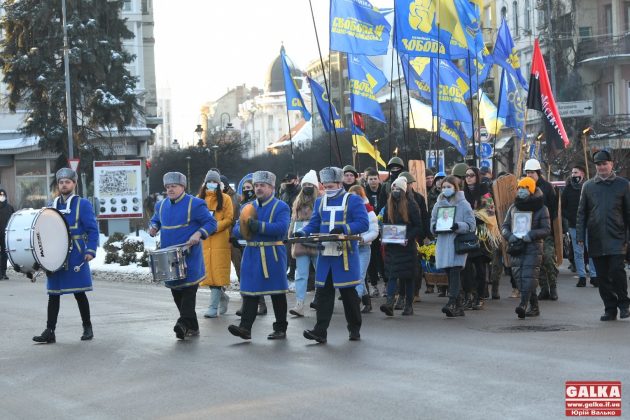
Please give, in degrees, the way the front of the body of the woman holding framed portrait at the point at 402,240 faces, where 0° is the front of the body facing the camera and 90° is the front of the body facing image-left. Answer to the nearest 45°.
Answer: approximately 45°

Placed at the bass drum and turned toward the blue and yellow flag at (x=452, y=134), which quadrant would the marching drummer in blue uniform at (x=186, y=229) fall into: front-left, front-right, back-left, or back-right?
front-right

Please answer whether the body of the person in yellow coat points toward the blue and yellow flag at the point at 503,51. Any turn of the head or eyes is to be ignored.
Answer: no

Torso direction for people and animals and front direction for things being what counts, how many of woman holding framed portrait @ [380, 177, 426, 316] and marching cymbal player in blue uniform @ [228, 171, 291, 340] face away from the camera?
0

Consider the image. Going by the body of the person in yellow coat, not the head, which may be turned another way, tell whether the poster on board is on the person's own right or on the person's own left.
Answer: on the person's own right

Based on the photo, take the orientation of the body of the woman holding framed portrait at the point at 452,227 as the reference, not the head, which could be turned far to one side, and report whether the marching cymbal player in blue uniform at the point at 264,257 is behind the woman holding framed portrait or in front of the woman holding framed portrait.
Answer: in front

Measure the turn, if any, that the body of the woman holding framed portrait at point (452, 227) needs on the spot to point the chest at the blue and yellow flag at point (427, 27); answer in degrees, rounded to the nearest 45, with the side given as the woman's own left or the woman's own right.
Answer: approximately 135° to the woman's own right

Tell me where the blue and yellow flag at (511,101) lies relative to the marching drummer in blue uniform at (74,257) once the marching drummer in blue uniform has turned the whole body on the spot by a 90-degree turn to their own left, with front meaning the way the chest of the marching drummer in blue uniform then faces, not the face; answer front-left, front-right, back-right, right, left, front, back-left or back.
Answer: left

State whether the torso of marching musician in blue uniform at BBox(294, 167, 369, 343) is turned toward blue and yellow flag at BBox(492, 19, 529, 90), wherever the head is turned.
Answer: no

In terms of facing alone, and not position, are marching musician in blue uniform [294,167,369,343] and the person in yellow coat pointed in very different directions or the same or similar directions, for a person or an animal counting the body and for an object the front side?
same or similar directions

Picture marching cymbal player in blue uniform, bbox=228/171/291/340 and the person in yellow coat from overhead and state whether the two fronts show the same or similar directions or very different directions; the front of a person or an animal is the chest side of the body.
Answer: same or similar directions

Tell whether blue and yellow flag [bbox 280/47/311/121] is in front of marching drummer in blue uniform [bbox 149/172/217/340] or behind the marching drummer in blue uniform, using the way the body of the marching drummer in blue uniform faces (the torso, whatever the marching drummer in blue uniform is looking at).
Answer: behind

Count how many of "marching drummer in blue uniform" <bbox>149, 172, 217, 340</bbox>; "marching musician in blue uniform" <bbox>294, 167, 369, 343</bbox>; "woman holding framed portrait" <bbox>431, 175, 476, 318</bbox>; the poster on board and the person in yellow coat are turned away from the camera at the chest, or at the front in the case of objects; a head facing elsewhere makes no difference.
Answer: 0

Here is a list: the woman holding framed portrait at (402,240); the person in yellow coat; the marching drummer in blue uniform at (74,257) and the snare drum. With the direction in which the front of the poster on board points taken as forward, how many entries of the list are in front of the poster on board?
4

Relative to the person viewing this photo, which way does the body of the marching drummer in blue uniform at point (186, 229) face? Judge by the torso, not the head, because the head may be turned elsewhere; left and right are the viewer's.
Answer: facing the viewer and to the left of the viewer

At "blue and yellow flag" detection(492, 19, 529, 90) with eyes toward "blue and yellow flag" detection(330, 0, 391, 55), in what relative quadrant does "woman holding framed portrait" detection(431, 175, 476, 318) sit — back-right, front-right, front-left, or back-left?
front-left

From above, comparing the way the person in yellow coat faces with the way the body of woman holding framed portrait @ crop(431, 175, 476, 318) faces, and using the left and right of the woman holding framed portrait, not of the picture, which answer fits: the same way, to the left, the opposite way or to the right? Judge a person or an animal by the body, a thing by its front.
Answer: the same way

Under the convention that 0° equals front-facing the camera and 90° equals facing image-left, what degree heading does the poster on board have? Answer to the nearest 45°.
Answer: approximately 0°
